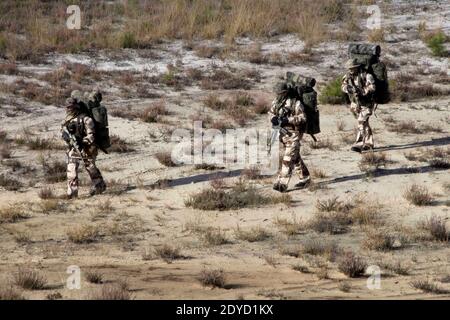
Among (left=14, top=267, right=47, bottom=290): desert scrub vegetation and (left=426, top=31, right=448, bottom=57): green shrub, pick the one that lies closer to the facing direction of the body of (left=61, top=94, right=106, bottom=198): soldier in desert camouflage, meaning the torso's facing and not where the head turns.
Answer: the desert scrub vegetation

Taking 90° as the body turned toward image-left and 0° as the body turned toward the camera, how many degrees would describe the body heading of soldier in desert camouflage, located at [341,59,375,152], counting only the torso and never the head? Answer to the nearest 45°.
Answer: approximately 45°

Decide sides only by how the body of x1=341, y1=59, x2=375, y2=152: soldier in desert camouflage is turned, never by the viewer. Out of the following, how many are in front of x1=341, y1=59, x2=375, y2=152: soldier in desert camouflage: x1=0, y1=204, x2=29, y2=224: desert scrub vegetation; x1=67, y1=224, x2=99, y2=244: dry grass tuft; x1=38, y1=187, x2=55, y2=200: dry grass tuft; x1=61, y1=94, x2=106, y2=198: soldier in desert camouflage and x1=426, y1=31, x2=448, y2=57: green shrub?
4

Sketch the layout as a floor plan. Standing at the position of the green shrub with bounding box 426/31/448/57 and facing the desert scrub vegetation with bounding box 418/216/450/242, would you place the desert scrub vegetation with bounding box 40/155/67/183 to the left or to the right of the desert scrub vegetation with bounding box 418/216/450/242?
right

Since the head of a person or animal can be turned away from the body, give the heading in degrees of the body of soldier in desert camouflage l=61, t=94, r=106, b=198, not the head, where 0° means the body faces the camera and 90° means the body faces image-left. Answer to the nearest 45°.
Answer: approximately 45°

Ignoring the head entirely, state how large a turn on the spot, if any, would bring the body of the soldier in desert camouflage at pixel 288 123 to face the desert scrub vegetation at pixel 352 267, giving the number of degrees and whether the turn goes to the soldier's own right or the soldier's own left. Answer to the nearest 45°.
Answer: approximately 45° to the soldier's own left

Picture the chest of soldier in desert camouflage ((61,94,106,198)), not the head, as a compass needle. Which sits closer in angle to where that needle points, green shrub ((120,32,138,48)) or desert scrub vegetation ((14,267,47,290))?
the desert scrub vegetation

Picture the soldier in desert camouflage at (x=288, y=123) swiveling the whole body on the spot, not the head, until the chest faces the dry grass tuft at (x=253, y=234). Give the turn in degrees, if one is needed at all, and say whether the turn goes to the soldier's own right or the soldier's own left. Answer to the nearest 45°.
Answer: approximately 45° to the soldier's own left
